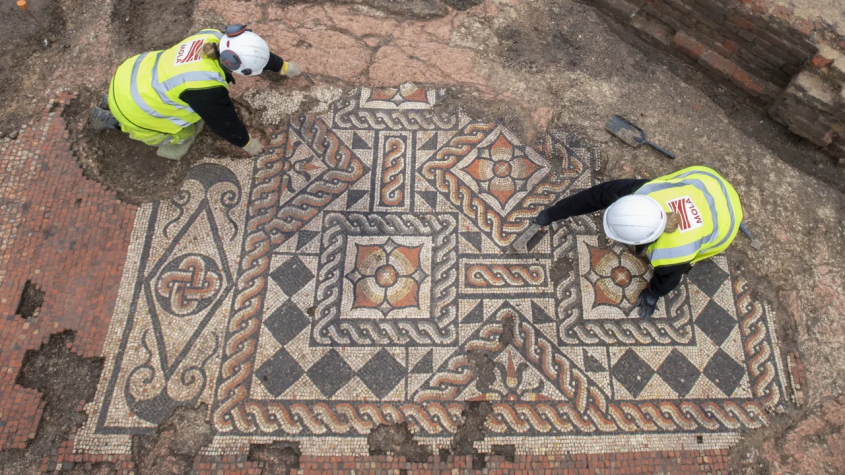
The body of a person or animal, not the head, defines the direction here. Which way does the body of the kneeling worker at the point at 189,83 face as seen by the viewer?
to the viewer's right

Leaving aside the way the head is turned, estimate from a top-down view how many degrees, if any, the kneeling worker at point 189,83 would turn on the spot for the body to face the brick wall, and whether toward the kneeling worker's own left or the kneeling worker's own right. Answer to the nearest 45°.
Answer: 0° — they already face it

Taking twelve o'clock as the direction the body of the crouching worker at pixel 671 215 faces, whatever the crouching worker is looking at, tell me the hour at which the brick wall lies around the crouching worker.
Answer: The brick wall is roughly at 3 o'clock from the crouching worker.

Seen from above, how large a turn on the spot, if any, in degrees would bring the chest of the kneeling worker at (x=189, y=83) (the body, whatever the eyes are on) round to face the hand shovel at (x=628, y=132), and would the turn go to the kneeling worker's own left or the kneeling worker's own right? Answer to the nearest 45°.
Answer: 0° — they already face it

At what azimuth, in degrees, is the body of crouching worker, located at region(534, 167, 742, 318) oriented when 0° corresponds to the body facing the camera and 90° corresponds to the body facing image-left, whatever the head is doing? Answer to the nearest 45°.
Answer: approximately 90°

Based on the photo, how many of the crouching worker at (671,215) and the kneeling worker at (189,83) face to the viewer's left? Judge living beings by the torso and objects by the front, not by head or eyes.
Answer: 1

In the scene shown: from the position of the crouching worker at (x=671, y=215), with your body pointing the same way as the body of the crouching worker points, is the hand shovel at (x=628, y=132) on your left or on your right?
on your right
